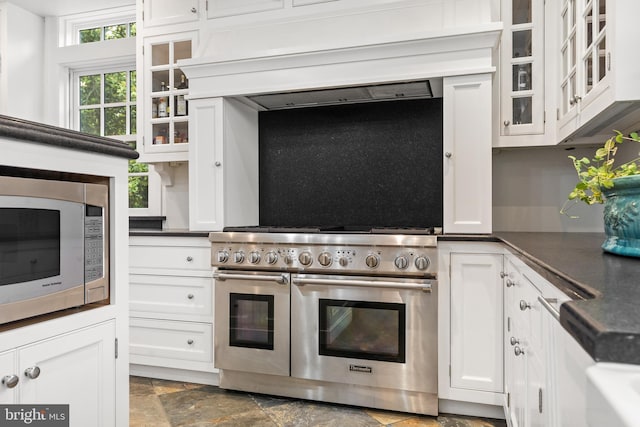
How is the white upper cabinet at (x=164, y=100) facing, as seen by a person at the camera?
facing the viewer and to the left of the viewer

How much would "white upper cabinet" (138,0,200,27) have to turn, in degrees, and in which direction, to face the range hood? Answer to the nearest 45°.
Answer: approximately 90° to its left

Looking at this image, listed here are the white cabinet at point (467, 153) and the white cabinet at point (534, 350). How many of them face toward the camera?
1

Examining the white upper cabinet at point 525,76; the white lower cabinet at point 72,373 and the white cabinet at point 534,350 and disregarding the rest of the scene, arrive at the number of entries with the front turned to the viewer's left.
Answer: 1

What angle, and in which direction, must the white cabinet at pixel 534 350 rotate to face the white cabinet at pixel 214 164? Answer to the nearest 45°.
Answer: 0° — it already faces it

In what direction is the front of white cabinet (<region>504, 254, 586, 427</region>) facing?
to the viewer's left

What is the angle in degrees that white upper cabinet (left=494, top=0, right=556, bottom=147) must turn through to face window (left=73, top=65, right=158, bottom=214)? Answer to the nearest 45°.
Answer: approximately 90° to its right

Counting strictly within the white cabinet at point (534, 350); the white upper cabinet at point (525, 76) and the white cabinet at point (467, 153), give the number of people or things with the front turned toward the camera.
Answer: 2

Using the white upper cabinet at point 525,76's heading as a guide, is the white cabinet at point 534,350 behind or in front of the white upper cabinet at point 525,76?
in front

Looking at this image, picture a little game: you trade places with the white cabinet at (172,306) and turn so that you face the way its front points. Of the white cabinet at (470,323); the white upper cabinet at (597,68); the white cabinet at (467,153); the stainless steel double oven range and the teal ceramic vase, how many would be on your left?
5

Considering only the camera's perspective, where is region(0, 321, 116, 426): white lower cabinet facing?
facing the viewer and to the right of the viewer
